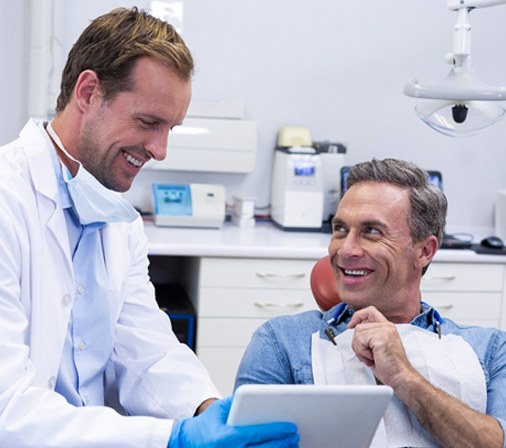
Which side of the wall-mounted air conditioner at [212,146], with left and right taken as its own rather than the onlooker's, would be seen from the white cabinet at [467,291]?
left

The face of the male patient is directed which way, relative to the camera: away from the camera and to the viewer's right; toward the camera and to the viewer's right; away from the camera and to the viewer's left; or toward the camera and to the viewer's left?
toward the camera and to the viewer's left

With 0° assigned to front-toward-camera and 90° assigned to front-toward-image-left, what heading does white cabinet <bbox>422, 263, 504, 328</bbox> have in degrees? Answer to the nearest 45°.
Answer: approximately 0°

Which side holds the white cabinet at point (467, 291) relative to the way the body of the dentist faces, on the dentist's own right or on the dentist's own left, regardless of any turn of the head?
on the dentist's own left

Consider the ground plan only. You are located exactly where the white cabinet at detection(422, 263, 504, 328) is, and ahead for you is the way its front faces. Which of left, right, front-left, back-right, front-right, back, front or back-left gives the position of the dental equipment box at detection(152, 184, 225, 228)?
right

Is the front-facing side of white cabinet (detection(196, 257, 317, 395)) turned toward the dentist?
yes

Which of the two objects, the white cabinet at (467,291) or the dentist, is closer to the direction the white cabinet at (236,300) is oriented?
the dentist

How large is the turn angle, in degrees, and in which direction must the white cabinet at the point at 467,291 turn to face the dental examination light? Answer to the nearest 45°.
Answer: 0° — it already faces it

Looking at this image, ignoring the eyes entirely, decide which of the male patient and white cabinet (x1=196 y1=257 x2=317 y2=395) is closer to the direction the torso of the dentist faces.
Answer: the male patient
